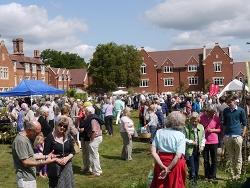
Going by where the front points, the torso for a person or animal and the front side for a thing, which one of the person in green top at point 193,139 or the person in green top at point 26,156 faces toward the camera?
the person in green top at point 193,139

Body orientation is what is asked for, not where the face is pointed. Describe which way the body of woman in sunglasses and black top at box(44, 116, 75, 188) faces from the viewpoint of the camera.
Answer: toward the camera

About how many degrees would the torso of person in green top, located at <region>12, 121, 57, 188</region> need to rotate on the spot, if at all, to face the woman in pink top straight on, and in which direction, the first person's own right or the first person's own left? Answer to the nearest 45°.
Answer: approximately 45° to the first person's own left

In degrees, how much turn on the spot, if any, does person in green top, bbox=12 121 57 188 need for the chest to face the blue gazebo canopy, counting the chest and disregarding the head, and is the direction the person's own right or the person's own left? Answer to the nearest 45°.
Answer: approximately 90° to the person's own left

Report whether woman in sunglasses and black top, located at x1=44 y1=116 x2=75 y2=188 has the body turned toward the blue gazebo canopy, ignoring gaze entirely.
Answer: no

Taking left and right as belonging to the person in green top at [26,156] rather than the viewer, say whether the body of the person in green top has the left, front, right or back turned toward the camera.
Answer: right

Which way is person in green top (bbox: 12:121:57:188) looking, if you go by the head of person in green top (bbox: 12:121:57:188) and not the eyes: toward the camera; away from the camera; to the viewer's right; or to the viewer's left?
to the viewer's right

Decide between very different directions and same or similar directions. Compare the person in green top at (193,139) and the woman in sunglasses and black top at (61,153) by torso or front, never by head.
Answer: same or similar directions

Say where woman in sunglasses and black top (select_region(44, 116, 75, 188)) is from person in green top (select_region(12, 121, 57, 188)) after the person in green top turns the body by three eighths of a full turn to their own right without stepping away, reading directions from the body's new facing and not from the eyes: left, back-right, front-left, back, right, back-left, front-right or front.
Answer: back

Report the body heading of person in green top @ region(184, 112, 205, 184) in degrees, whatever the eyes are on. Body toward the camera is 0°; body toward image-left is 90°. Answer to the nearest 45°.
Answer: approximately 0°

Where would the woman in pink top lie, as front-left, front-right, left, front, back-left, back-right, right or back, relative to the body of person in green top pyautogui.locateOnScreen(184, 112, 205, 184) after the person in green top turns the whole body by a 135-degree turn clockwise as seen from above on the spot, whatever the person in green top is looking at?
right

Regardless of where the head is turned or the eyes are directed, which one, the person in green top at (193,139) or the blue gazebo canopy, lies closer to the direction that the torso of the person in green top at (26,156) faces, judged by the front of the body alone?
the person in green top

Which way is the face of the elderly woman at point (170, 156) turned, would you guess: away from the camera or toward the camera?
away from the camera

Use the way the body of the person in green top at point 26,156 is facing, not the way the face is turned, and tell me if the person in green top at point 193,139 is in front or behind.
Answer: in front
